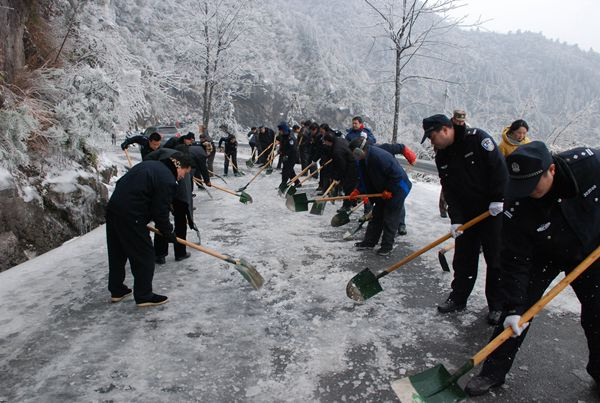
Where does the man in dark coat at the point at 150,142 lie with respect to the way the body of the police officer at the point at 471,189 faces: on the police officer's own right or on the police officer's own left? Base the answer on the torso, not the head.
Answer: on the police officer's own right

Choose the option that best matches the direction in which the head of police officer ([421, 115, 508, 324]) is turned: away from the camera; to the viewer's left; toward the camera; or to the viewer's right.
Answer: to the viewer's left

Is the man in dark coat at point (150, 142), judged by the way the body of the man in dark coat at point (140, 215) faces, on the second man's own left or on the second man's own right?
on the second man's own left

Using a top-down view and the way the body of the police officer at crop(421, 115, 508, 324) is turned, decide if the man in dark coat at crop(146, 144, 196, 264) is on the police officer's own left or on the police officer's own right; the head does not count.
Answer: on the police officer's own right

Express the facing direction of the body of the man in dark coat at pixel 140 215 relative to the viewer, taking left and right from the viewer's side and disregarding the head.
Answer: facing to the right of the viewer

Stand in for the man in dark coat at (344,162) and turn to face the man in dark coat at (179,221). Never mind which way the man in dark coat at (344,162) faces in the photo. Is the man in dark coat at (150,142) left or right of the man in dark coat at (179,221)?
right

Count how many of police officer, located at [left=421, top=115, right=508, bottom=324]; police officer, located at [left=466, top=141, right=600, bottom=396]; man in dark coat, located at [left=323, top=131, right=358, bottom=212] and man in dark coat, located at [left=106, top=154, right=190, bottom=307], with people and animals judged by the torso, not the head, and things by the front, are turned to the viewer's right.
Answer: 1
